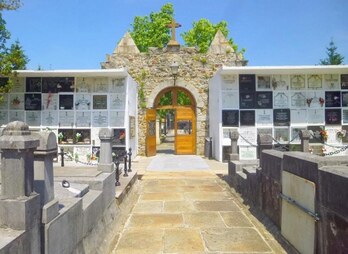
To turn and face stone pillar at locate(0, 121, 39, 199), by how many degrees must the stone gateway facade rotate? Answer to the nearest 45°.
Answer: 0° — it already faces it

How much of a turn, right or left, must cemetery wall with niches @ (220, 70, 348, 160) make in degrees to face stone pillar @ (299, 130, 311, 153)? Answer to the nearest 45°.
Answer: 0° — it already faces it

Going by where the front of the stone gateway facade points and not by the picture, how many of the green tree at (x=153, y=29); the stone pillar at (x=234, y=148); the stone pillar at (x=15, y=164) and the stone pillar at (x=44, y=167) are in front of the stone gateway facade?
3

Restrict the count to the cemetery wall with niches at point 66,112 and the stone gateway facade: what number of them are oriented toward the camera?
2

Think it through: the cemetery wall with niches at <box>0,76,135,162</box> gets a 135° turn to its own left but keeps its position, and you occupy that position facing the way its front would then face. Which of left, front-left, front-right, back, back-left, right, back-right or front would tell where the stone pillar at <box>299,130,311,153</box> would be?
right

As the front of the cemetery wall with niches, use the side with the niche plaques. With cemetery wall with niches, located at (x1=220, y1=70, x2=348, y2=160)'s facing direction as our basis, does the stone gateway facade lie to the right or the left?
on its right

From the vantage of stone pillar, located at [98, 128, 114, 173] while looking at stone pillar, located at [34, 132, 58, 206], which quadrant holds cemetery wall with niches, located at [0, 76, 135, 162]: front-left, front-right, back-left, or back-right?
back-right

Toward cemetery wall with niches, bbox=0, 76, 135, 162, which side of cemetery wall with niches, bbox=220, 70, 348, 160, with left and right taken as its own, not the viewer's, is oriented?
right
